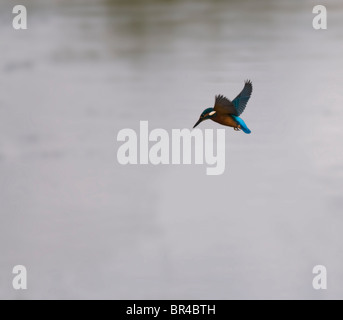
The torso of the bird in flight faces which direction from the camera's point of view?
to the viewer's left
